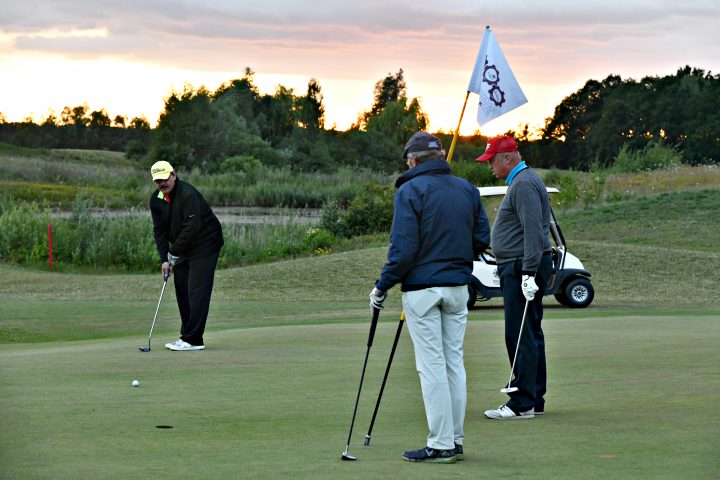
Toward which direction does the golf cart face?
to the viewer's right

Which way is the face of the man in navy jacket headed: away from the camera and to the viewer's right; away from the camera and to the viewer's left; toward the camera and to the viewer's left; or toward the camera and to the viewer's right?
away from the camera and to the viewer's left

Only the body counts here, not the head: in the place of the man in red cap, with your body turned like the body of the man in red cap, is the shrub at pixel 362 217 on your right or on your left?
on your right

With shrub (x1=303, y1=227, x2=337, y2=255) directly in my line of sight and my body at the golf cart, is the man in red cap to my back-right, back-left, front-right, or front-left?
back-left

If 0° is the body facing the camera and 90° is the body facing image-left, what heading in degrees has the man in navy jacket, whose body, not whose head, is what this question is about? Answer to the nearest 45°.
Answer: approximately 135°

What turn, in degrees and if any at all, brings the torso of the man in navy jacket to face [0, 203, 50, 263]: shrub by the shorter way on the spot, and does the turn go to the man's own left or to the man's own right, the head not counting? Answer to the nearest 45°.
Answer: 0° — they already face it

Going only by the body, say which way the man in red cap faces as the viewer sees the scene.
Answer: to the viewer's left

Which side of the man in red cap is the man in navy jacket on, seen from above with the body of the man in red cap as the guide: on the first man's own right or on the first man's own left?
on the first man's own left

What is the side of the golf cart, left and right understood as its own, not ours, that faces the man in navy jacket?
right
